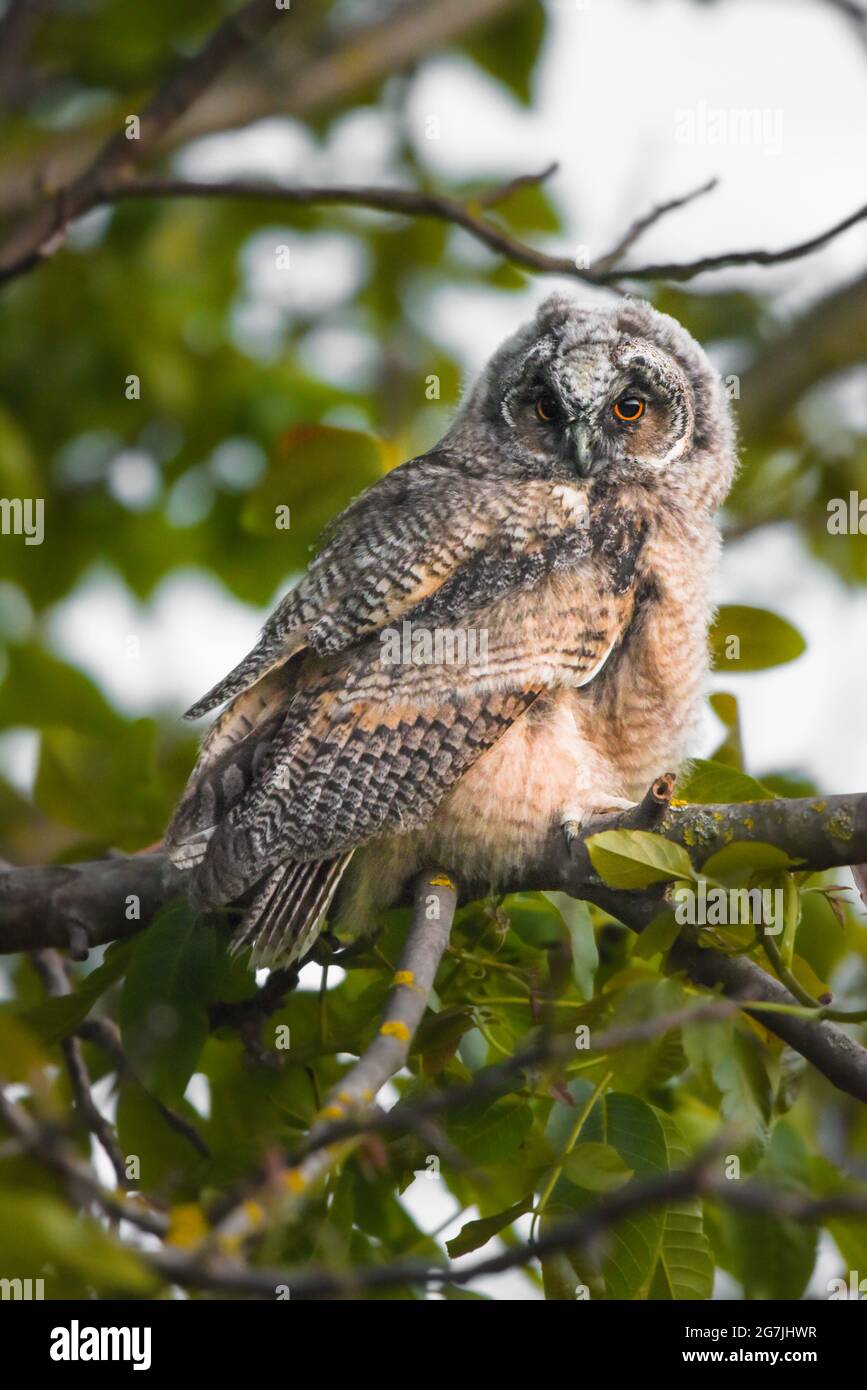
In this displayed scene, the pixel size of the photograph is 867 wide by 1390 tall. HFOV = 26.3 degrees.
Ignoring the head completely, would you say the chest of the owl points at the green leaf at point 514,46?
no

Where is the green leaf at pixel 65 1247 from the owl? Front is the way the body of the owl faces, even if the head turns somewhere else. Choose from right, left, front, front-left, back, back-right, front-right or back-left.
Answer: right

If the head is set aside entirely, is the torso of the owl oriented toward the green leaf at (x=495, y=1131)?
no

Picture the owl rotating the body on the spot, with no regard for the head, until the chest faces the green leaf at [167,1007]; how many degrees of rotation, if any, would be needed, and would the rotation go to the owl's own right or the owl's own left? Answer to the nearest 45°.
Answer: approximately 135° to the owl's own right

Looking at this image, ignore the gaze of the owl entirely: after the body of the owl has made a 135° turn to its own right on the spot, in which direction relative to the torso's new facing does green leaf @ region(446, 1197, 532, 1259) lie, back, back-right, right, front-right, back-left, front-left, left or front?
front-left

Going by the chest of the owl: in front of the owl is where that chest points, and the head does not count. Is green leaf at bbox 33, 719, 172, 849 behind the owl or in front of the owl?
behind

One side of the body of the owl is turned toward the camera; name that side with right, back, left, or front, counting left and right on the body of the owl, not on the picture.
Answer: right

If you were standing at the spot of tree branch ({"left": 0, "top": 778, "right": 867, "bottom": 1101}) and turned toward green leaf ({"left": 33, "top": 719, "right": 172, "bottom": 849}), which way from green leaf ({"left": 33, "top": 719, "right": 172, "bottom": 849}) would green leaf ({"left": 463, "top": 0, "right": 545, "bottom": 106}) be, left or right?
right
